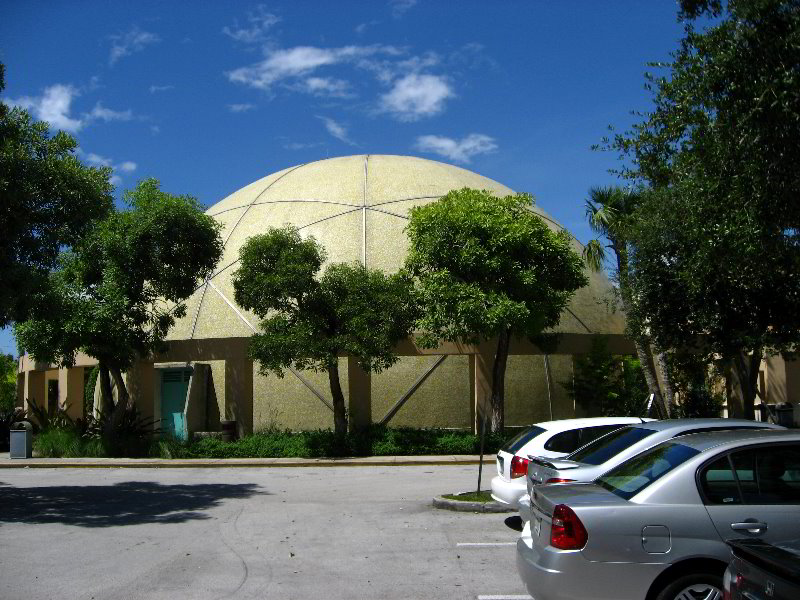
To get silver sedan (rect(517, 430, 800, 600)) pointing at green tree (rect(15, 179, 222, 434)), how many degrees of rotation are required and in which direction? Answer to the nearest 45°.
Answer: approximately 135° to its left

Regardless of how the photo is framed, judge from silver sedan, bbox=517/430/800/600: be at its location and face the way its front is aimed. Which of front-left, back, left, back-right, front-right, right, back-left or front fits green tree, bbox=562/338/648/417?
left

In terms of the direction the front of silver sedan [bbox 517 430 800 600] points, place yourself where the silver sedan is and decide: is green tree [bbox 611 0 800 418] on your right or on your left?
on your left

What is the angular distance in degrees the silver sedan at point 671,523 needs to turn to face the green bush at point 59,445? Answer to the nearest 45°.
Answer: approximately 135° to its left

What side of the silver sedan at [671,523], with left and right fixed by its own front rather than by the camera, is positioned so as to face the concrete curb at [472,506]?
left

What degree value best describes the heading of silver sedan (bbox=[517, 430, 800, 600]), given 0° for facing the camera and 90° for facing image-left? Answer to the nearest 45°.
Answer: approximately 270°

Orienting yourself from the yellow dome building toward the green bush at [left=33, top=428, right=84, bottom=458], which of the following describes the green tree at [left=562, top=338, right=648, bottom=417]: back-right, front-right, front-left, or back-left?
back-left

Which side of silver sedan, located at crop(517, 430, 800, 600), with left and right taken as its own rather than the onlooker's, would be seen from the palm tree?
left
